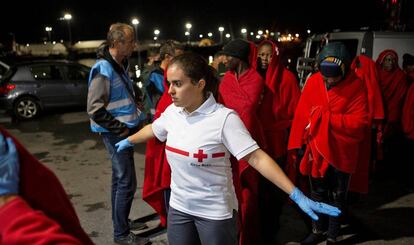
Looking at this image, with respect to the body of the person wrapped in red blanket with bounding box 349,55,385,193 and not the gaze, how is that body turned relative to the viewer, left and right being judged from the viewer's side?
facing the viewer and to the left of the viewer

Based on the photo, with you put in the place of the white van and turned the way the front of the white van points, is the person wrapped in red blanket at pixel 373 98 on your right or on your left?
on your left

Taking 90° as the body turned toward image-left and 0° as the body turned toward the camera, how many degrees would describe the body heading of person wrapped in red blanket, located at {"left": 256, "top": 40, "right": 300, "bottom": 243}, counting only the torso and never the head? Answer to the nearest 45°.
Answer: approximately 45°

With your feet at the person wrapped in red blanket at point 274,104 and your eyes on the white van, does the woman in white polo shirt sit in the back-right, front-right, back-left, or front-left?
back-right

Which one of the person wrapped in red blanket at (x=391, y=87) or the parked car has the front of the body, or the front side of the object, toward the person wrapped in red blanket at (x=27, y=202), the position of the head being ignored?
the person wrapped in red blanket at (x=391, y=87)

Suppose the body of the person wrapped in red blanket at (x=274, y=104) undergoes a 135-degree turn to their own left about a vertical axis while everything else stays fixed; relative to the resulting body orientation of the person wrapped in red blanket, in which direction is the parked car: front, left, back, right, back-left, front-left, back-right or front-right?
back-left

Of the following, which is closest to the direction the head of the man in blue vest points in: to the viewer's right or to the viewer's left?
to the viewer's right

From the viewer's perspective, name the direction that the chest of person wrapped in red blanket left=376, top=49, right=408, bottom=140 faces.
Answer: toward the camera

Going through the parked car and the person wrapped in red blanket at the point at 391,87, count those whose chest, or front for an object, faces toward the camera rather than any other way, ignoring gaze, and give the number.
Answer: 1

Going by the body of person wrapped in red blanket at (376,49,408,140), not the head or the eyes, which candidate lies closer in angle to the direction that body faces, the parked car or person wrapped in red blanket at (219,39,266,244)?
the person wrapped in red blanket
